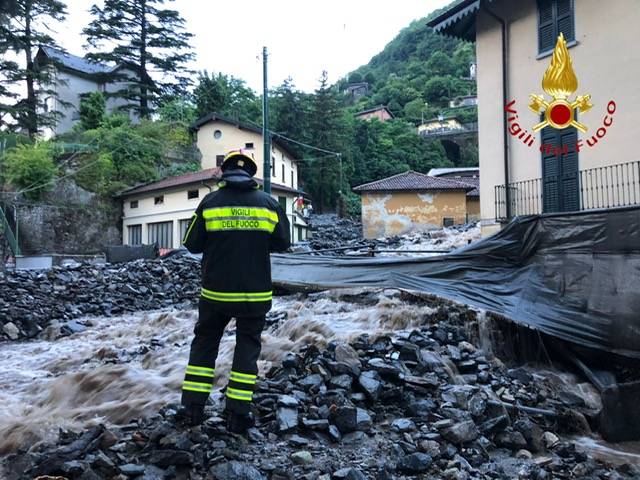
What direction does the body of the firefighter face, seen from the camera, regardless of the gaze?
away from the camera

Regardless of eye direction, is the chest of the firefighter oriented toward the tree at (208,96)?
yes

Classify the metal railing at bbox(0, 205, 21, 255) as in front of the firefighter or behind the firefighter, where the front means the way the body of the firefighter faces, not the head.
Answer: in front

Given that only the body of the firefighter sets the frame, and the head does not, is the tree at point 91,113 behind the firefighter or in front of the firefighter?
in front

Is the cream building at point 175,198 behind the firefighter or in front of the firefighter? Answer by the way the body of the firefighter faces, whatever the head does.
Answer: in front

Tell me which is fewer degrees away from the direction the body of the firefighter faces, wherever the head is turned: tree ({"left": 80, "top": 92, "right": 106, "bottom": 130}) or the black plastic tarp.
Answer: the tree

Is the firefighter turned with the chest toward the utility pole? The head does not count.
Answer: yes

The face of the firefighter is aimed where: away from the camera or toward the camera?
away from the camera
